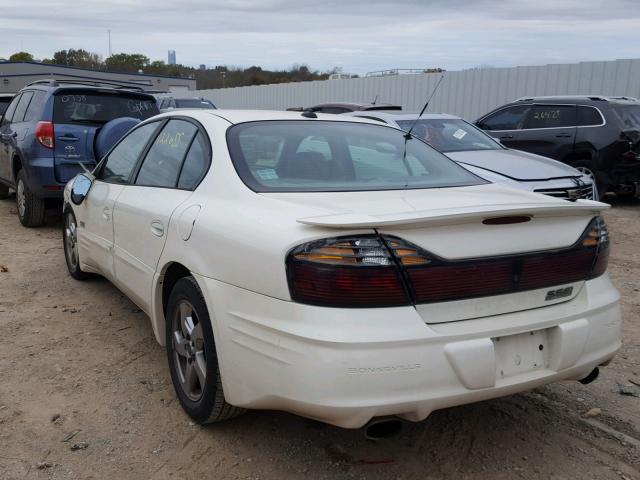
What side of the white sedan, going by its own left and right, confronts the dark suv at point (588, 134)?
right

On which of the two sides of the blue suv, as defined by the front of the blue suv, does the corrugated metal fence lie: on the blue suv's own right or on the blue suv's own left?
on the blue suv's own right

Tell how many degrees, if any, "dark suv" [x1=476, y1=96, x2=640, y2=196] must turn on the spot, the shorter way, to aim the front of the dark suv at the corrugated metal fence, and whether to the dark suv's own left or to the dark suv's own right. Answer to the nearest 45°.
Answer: approximately 45° to the dark suv's own right

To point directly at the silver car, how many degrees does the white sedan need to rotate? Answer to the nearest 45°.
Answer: approximately 45° to its right

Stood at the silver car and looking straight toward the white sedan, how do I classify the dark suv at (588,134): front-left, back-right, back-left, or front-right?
back-left

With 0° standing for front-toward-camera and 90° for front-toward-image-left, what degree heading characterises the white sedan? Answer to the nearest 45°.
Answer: approximately 135°

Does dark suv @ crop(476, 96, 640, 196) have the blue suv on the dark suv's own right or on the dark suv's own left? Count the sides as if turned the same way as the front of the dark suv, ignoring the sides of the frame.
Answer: on the dark suv's own left

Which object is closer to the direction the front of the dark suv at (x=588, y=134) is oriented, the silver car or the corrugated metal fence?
the corrugated metal fence

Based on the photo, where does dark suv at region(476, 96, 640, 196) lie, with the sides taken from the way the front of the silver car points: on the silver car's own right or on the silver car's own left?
on the silver car's own left

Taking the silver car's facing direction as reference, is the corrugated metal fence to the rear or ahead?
to the rear
